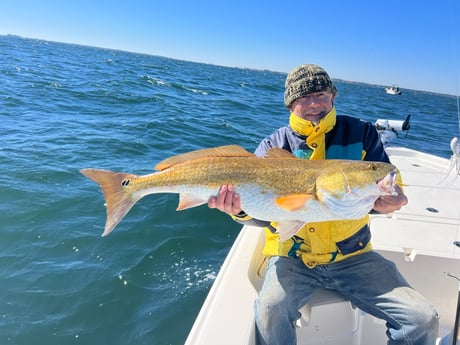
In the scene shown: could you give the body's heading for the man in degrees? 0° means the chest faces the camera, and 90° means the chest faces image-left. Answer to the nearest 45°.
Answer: approximately 0°
